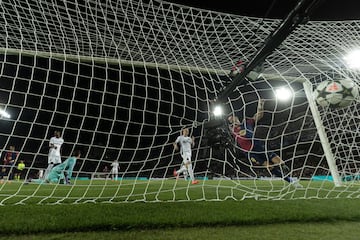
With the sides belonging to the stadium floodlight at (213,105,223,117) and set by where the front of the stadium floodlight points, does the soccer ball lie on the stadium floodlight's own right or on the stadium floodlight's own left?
on the stadium floodlight's own left

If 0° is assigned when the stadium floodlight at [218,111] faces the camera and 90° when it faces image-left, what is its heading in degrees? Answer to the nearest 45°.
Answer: approximately 0°
